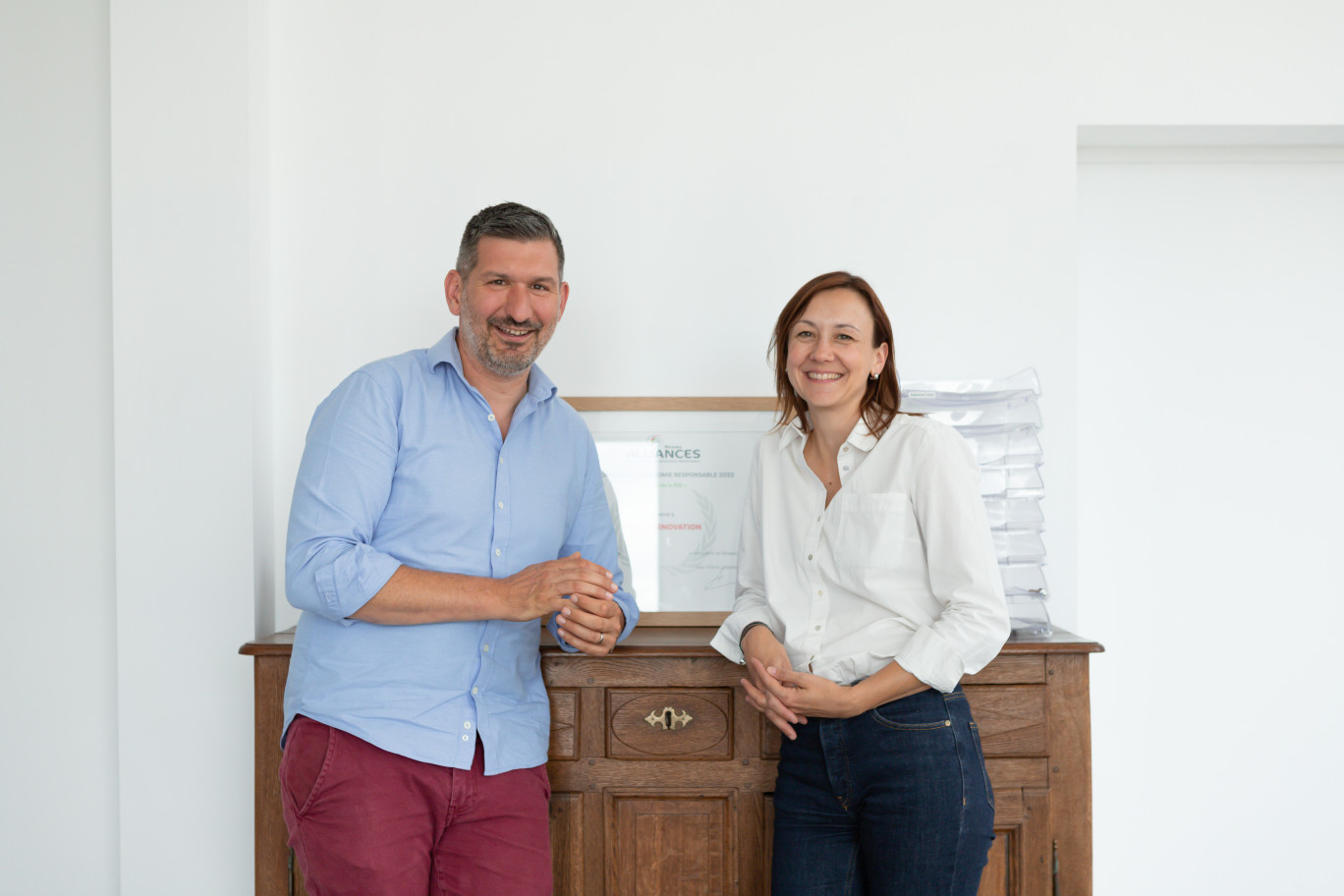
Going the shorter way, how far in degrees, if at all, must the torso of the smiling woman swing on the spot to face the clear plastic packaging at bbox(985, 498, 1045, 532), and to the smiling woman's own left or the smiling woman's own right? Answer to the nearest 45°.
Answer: approximately 180°

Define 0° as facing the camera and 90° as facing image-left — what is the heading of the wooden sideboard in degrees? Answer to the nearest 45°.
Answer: approximately 0°

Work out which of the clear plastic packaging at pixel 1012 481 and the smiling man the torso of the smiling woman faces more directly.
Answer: the smiling man

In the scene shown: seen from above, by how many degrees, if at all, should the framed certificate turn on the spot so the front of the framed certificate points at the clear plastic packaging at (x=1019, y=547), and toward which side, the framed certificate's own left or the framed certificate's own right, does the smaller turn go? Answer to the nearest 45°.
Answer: approximately 90° to the framed certificate's own left

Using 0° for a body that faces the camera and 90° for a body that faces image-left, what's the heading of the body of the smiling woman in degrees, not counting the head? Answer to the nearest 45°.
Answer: approximately 45°

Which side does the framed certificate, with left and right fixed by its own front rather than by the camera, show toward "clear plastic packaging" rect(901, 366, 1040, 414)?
left

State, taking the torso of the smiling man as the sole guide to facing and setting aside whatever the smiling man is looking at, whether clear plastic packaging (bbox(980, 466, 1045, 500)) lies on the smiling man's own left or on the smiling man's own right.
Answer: on the smiling man's own left
